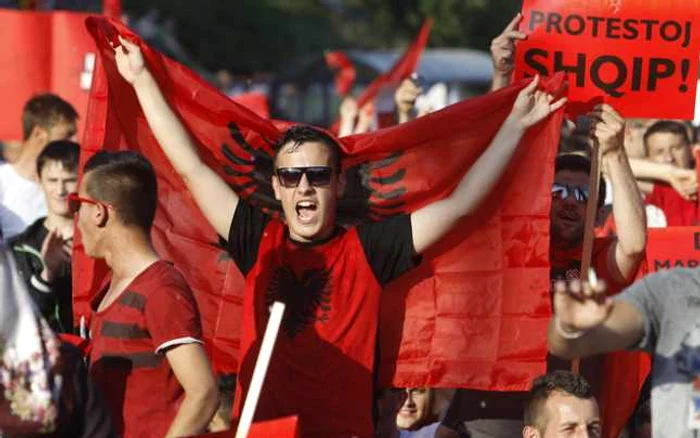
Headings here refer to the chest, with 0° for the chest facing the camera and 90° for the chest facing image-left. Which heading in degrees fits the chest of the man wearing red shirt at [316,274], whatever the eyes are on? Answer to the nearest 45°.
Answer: approximately 0°

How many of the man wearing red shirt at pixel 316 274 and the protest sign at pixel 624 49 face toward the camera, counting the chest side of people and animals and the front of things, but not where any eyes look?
2

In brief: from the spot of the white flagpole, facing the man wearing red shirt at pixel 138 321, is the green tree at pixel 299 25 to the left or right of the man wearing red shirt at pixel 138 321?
right

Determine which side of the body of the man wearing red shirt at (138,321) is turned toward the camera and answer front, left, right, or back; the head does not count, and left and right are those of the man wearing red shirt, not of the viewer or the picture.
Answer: left

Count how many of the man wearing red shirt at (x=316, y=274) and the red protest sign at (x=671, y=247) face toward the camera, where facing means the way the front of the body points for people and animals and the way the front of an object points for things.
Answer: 2

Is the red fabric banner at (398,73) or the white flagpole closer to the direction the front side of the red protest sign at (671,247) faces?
the white flagpole
